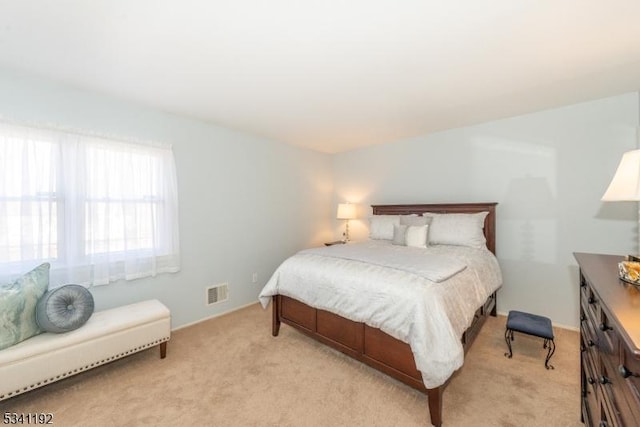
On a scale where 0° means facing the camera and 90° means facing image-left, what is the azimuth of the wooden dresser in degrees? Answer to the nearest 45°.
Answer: approximately 90°

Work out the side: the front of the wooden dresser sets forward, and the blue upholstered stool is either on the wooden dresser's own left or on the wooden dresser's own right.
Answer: on the wooden dresser's own right

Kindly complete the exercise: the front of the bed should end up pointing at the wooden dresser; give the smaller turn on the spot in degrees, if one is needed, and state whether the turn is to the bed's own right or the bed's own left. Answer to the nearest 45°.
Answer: approximately 90° to the bed's own left

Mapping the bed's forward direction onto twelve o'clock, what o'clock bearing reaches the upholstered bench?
The upholstered bench is roughly at 1 o'clock from the bed.

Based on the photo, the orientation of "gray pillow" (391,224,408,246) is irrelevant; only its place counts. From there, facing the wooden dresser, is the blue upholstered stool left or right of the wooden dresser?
left

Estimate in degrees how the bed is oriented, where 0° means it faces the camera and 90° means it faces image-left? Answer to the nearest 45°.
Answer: approximately 45°

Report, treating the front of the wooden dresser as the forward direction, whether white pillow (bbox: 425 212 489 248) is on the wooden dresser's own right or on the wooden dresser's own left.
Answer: on the wooden dresser's own right

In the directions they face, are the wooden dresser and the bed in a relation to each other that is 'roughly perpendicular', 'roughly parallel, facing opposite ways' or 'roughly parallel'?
roughly perpendicular
